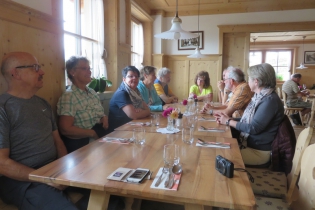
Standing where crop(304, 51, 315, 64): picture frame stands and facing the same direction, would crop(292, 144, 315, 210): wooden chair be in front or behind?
in front

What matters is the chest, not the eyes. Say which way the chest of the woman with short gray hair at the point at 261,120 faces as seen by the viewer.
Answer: to the viewer's left

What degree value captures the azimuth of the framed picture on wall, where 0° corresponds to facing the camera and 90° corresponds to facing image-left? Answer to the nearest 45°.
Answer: approximately 0°

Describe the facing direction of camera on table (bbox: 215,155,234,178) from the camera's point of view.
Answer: facing the viewer and to the left of the viewer

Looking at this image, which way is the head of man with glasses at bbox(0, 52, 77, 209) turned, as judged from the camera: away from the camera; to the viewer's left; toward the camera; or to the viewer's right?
to the viewer's right

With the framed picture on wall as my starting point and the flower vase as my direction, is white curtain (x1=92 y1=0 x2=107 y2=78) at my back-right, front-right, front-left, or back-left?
front-right

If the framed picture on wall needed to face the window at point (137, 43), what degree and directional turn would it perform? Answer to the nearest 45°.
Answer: approximately 45° to its right

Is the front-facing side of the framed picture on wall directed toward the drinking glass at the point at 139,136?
yes

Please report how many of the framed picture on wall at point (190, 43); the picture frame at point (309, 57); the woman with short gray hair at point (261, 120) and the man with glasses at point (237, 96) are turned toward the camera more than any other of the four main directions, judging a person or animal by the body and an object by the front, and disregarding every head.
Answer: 2

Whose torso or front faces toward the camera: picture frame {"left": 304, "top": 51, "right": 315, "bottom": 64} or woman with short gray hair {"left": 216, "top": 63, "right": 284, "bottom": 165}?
the picture frame

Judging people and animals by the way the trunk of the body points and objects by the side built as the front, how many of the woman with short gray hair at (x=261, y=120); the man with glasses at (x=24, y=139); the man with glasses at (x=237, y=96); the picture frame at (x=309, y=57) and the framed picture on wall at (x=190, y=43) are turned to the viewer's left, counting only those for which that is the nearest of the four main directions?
2

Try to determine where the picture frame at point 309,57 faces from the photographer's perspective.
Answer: facing the viewer

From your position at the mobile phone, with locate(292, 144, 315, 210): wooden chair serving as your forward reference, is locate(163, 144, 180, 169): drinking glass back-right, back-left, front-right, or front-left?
front-left

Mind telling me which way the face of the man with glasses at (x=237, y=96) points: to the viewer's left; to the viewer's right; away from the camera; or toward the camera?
to the viewer's left

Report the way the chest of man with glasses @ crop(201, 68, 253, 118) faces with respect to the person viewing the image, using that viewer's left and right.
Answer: facing to the left of the viewer

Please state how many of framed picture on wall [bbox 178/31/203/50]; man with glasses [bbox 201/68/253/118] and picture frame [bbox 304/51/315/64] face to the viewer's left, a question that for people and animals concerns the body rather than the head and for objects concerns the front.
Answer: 1

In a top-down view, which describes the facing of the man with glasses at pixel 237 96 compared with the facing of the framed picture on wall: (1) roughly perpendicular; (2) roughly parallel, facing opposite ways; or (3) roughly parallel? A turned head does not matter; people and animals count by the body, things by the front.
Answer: roughly perpendicular
